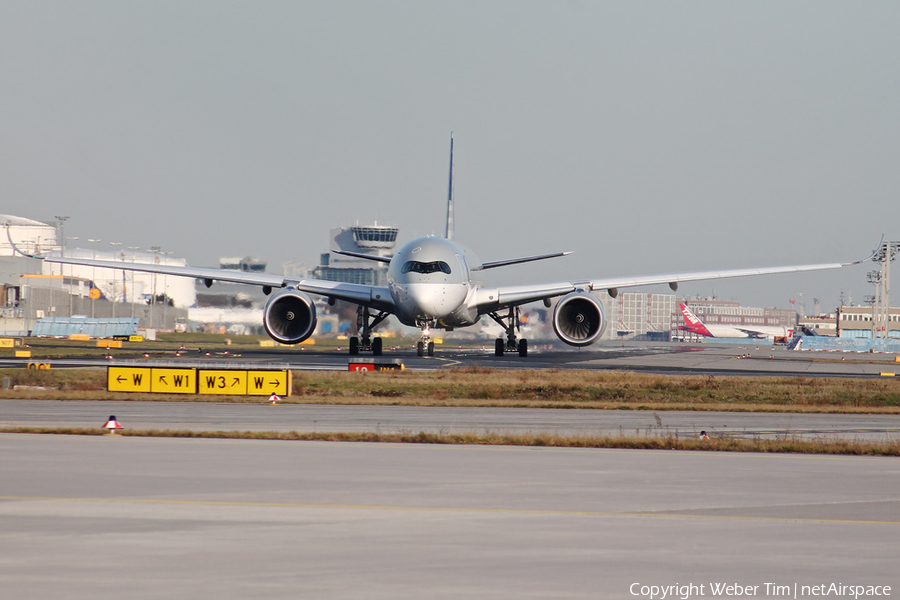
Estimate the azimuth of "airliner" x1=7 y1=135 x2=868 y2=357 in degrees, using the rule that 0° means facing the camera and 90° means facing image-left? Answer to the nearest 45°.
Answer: approximately 0°
